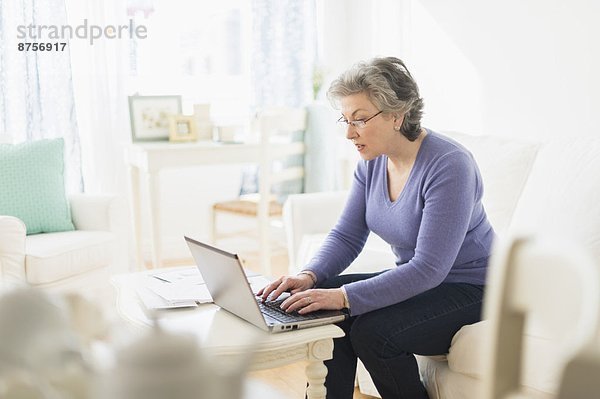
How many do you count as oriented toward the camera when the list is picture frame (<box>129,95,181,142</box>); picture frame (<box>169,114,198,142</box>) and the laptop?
2

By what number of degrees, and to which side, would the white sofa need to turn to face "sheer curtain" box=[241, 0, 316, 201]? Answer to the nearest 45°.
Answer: approximately 90° to its right

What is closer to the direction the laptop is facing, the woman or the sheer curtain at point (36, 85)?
the woman

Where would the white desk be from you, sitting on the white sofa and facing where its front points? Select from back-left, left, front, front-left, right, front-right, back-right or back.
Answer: right

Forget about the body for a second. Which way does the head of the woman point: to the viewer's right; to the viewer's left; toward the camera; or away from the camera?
to the viewer's left

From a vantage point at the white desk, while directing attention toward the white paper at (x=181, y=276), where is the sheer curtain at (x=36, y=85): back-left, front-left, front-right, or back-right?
back-right

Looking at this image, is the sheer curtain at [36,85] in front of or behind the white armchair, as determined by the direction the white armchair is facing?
behind

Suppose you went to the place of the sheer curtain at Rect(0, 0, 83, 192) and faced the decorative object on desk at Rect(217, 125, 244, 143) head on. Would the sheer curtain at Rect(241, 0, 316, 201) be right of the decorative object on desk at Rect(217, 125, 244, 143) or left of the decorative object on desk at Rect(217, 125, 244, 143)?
left

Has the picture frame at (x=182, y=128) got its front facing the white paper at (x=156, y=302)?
yes

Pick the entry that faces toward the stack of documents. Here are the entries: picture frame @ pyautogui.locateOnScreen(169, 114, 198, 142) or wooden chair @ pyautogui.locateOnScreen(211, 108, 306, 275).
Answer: the picture frame
